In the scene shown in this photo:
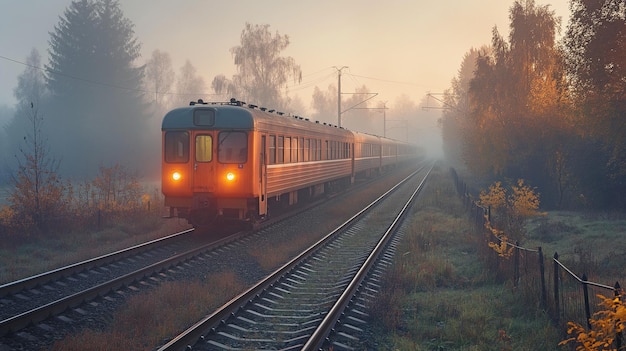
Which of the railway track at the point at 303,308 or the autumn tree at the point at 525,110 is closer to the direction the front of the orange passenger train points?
the railway track

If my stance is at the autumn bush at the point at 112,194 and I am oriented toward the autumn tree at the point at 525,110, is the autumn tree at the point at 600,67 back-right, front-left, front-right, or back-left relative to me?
front-right

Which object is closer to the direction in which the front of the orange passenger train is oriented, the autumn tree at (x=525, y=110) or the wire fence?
the wire fence

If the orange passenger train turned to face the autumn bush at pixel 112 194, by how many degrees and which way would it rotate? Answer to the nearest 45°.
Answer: approximately 90° to its right

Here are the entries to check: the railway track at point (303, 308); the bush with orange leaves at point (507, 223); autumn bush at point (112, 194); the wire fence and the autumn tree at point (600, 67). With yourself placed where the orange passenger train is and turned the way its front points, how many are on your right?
1

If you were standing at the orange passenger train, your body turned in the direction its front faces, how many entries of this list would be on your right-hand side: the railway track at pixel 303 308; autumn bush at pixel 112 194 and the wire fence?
1

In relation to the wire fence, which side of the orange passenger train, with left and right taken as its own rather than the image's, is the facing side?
left

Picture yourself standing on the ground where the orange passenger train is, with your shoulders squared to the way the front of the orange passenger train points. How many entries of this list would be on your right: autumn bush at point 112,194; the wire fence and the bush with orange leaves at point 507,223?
1

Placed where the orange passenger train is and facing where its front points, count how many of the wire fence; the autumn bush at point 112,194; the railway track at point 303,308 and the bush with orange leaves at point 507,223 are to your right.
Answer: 1

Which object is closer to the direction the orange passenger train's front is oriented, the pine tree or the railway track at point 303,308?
the railway track

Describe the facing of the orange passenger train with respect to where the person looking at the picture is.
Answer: facing the viewer and to the left of the viewer

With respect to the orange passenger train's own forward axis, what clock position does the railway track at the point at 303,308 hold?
The railway track is roughly at 10 o'clock from the orange passenger train.

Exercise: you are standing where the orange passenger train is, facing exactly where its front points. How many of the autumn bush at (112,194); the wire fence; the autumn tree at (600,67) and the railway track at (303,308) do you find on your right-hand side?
1
